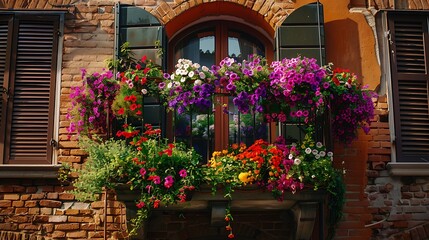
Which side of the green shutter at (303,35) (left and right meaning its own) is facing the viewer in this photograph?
front

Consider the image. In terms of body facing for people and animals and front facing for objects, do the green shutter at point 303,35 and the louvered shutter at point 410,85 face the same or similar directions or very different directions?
same or similar directions

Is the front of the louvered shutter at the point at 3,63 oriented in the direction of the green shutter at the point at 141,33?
no

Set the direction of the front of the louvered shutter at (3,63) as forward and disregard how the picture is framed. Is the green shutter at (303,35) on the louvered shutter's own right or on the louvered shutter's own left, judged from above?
on the louvered shutter's own left

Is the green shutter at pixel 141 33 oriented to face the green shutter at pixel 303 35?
no

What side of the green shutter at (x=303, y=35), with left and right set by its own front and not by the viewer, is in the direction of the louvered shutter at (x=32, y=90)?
right

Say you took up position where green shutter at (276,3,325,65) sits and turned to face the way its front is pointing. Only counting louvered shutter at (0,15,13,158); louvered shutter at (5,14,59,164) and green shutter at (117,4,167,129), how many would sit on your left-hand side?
0

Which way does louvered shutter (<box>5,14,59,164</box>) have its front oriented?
toward the camera

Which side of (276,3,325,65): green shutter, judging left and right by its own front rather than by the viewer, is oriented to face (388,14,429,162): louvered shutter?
left

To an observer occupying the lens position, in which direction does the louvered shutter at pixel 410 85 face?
facing the viewer

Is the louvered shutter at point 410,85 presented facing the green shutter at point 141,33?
no

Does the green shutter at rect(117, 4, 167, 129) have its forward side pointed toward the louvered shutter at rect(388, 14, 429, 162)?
no
